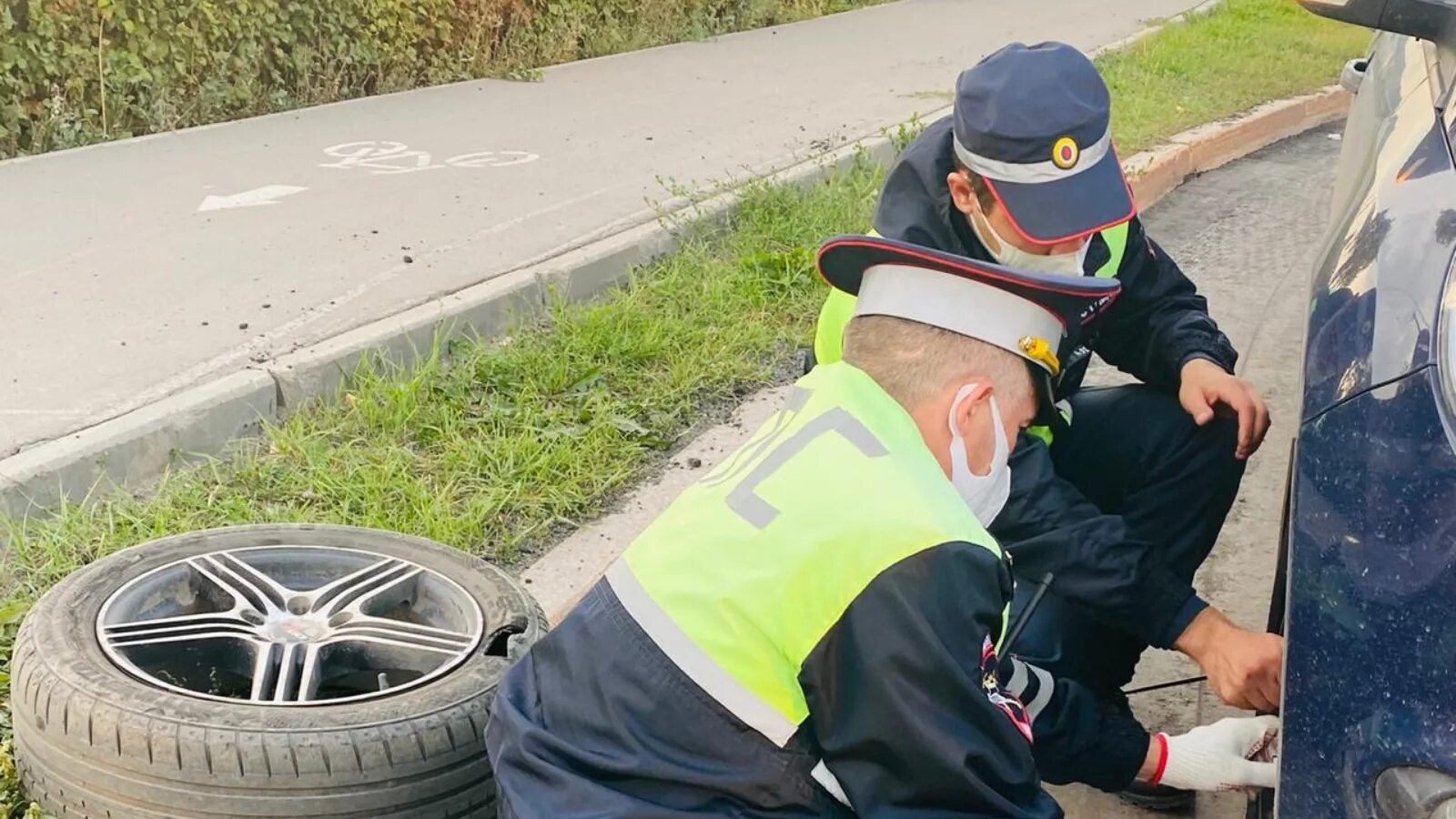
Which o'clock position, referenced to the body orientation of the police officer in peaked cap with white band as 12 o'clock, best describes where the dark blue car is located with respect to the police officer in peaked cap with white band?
The dark blue car is roughly at 1 o'clock from the police officer in peaked cap with white band.

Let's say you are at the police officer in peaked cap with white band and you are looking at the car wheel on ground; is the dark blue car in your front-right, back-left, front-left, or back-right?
back-right

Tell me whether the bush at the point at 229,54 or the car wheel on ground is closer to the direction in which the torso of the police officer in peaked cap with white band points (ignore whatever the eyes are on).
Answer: the bush

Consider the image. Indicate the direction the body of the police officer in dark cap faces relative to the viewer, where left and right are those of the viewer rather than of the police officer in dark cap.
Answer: facing the viewer and to the right of the viewer

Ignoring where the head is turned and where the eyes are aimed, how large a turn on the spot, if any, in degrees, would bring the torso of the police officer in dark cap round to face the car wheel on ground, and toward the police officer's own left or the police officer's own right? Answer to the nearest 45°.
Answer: approximately 90° to the police officer's own right

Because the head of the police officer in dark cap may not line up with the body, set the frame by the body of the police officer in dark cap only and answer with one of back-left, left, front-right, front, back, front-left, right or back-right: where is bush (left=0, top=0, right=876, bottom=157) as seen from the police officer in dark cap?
back

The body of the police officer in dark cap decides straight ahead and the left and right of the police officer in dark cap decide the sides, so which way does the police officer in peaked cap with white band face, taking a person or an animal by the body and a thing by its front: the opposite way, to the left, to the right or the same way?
to the left

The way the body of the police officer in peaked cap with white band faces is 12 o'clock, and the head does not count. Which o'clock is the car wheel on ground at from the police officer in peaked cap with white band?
The car wheel on ground is roughly at 8 o'clock from the police officer in peaked cap with white band.

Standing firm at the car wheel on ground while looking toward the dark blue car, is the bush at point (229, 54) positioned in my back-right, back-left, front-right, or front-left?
back-left

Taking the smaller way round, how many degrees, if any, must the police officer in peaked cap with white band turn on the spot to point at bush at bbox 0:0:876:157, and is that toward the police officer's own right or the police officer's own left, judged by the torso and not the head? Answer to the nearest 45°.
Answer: approximately 90° to the police officer's own left

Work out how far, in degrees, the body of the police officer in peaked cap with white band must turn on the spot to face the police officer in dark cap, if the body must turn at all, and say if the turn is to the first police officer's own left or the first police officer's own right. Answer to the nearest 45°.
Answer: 0° — they already face them

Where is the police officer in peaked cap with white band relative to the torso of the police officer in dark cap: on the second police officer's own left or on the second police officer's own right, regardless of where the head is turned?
on the second police officer's own right

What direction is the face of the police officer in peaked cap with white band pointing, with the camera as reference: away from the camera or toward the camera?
away from the camera

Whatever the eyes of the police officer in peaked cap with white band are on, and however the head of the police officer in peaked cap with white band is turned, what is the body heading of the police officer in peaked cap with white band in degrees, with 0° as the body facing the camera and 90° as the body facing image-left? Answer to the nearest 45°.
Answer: approximately 225°
